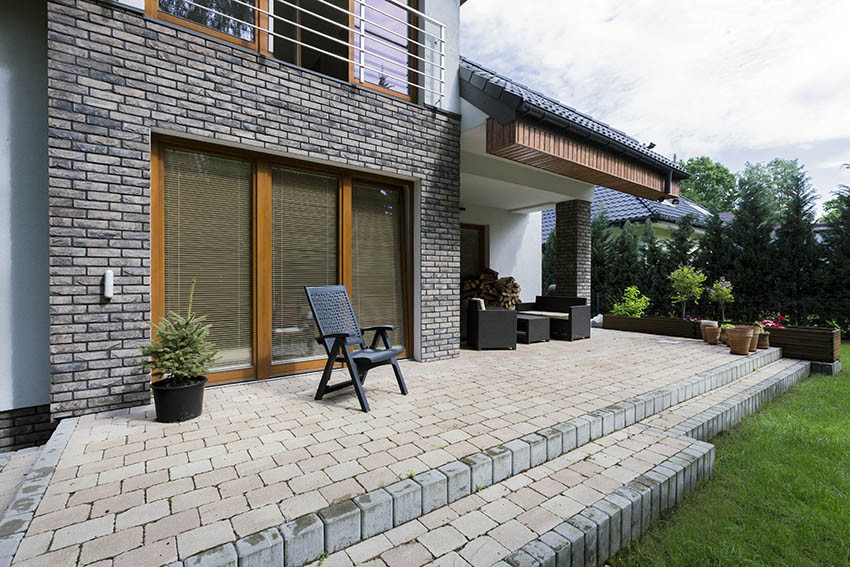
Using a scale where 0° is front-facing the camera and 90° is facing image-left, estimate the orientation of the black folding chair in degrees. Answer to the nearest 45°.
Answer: approximately 315°

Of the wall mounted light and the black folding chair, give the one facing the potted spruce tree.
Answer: the wall mounted light

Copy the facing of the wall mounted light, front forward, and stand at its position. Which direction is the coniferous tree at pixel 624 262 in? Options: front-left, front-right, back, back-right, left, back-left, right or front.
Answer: front-left

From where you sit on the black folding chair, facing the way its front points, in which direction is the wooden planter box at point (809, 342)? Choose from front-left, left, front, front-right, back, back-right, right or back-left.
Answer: front-left

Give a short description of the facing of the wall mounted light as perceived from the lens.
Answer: facing the viewer and to the right of the viewer

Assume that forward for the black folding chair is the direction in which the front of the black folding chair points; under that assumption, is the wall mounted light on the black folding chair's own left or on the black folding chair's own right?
on the black folding chair's own right

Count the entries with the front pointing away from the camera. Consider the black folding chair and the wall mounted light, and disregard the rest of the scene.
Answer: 0

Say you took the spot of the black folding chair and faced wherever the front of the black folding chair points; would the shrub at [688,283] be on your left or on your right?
on your left

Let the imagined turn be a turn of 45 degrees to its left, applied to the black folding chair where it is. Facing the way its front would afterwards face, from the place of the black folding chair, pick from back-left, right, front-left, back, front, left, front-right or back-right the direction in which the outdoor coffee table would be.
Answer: front-left

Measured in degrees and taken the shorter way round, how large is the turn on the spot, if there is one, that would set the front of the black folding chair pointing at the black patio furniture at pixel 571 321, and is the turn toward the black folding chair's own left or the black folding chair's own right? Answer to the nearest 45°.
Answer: approximately 90° to the black folding chair's own left

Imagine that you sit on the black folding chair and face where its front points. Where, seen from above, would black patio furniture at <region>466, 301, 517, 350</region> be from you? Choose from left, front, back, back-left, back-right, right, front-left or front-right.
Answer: left

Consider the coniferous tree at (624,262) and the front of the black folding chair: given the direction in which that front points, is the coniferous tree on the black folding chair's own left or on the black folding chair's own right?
on the black folding chair's own left

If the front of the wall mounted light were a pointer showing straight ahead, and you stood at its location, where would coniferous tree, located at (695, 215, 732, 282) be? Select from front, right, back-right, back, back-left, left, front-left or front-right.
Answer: front-left

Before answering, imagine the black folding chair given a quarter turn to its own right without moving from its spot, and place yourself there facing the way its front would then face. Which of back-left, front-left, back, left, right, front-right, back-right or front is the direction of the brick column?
back

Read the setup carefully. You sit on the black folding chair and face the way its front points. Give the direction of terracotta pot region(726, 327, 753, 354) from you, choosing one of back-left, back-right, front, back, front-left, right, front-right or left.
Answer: front-left
